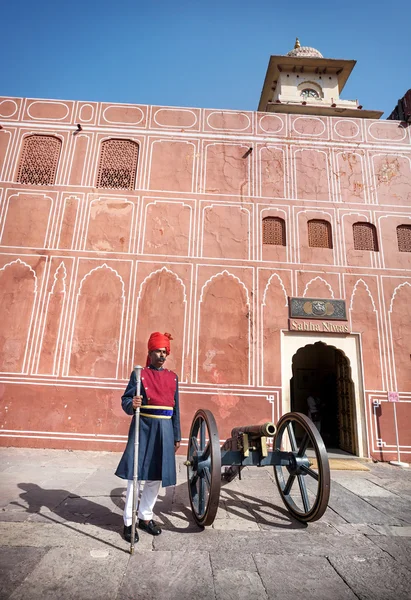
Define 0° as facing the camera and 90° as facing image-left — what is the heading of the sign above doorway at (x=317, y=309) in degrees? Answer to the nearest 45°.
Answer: approximately 0°
